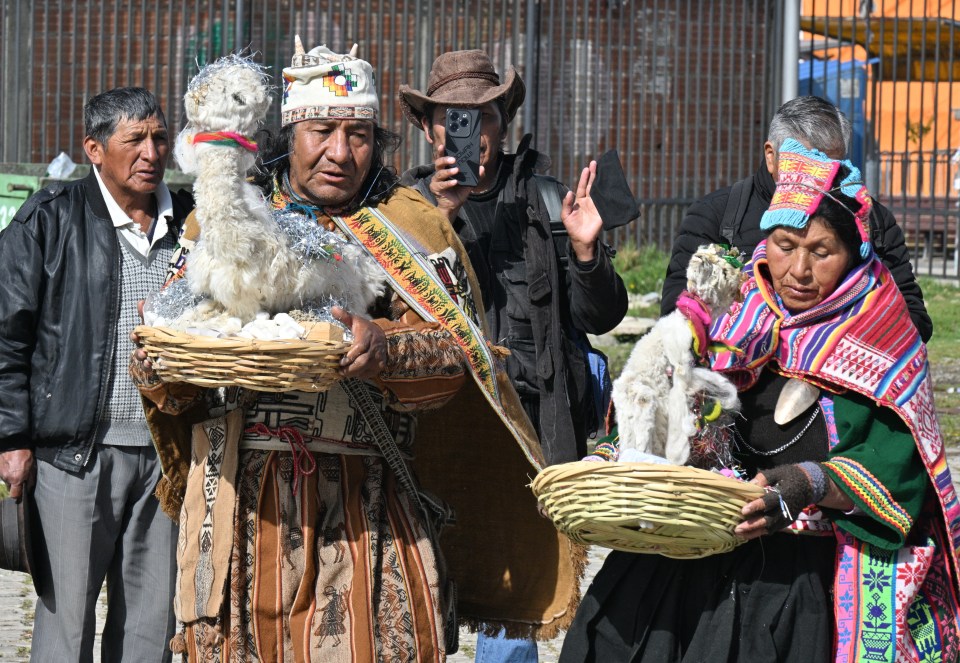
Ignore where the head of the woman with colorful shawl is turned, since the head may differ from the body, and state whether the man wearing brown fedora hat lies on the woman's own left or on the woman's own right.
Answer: on the woman's own right

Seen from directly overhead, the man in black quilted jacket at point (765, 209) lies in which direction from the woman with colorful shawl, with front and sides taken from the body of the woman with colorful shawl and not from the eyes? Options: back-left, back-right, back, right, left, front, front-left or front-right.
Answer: back-right

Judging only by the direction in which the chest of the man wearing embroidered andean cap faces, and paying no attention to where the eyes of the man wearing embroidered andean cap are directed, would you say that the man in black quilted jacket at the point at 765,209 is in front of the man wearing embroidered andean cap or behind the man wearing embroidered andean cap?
behind

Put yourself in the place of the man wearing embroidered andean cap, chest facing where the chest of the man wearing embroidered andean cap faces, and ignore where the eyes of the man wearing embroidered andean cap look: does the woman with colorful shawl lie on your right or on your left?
on your left

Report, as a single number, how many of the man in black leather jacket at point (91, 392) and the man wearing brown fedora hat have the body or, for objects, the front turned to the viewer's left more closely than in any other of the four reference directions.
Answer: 0

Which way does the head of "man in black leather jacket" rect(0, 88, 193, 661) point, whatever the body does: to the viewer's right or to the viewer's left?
to the viewer's right

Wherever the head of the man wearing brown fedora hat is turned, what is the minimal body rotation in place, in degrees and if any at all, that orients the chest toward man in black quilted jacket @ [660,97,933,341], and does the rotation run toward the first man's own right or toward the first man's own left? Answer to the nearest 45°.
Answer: approximately 135° to the first man's own left

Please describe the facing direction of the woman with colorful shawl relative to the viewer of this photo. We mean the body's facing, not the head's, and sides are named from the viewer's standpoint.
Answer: facing the viewer and to the left of the viewer

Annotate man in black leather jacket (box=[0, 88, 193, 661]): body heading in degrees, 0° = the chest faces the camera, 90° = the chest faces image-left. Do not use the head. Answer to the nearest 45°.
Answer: approximately 315°

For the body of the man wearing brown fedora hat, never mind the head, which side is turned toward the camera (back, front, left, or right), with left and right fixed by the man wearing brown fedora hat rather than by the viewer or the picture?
front
